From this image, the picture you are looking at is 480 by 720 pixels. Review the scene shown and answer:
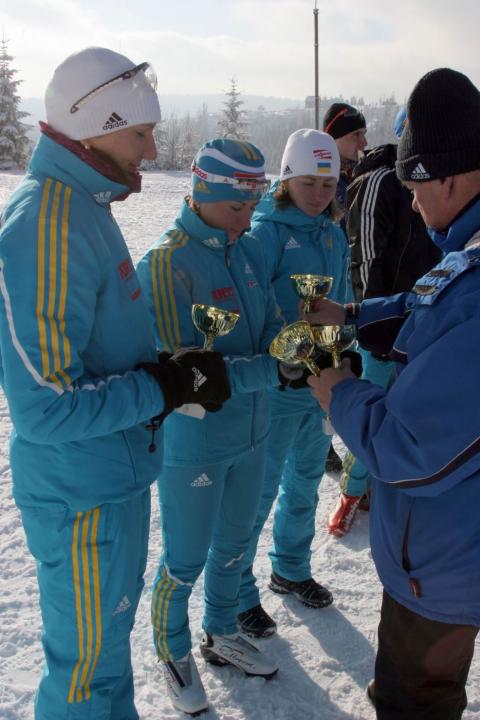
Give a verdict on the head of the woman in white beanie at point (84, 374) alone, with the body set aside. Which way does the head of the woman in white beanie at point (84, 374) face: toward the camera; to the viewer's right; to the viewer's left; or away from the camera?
to the viewer's right

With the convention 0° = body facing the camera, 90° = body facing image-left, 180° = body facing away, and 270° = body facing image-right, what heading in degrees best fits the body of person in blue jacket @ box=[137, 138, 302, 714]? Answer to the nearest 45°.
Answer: approximately 315°

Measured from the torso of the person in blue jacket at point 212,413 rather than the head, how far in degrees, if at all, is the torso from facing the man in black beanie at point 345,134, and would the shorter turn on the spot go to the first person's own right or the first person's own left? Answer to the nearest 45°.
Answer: approximately 135° to the first person's own left

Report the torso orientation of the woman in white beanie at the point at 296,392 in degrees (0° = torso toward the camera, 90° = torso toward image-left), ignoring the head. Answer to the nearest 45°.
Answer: approximately 315°

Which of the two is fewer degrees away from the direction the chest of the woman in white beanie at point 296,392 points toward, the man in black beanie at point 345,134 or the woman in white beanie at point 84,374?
the woman in white beanie

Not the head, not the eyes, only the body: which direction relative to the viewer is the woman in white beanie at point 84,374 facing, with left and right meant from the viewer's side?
facing to the right of the viewer

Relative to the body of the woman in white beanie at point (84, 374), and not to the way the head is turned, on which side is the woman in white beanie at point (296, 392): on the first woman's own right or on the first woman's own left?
on the first woman's own left
